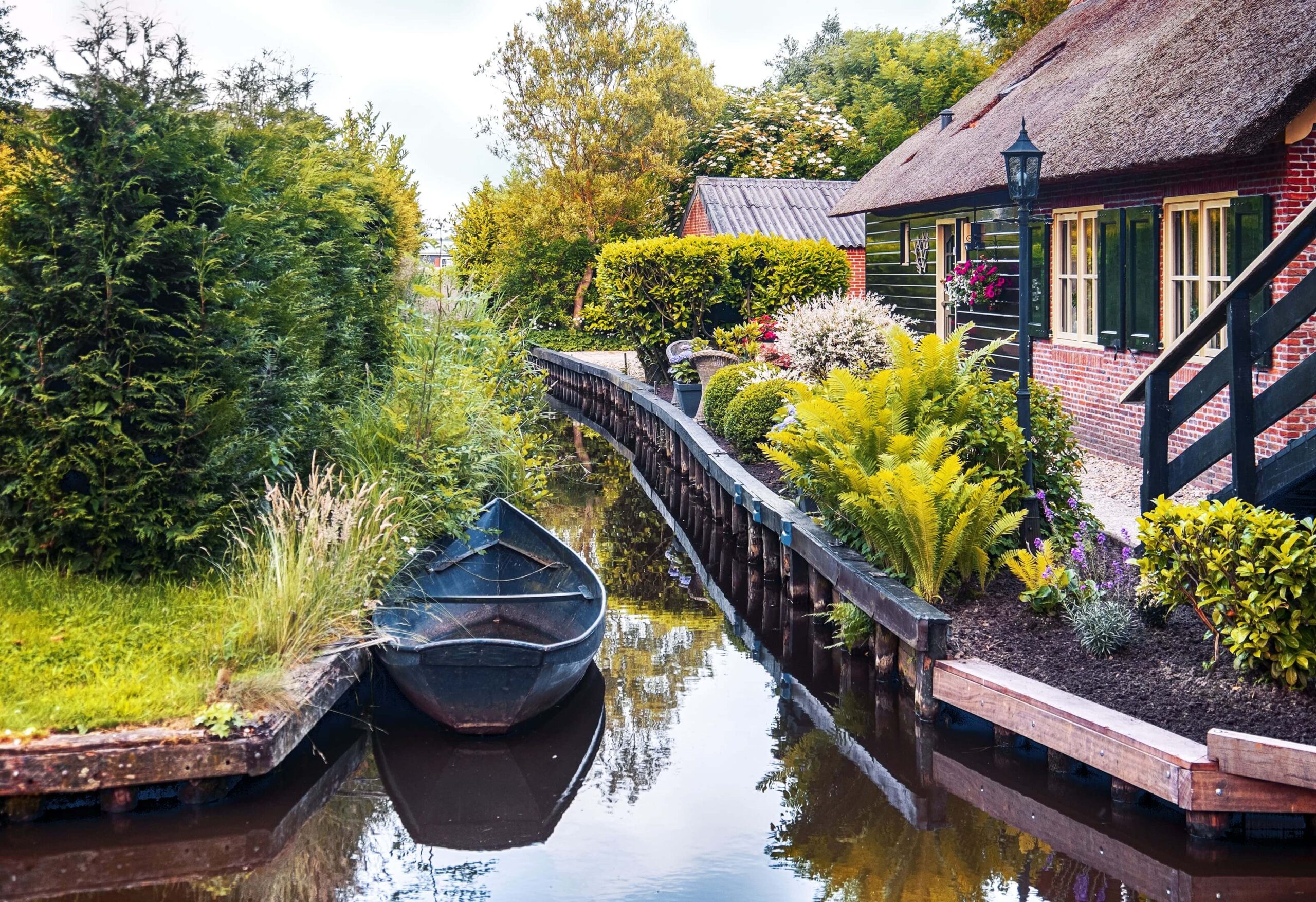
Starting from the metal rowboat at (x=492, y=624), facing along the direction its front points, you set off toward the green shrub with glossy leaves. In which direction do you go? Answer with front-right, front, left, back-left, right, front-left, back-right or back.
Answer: back-right

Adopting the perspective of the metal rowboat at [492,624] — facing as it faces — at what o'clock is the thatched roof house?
The thatched roof house is roughly at 2 o'clock from the metal rowboat.

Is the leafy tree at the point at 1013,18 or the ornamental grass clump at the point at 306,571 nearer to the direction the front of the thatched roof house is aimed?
the ornamental grass clump

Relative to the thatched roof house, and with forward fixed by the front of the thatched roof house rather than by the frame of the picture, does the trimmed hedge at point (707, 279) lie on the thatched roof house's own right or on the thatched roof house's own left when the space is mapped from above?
on the thatched roof house's own right

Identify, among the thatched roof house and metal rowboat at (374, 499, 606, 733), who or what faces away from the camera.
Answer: the metal rowboat

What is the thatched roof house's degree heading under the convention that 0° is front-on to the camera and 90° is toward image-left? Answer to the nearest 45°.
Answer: approximately 45°

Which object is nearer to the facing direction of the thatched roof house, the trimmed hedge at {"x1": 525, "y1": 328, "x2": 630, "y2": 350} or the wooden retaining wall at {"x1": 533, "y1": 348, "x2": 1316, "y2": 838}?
the wooden retaining wall

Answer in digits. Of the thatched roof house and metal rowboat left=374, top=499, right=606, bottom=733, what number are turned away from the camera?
1

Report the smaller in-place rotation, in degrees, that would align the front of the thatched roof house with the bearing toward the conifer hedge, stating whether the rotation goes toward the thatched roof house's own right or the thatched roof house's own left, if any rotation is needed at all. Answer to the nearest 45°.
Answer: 0° — it already faces it

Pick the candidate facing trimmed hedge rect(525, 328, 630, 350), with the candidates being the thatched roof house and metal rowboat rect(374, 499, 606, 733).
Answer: the metal rowboat

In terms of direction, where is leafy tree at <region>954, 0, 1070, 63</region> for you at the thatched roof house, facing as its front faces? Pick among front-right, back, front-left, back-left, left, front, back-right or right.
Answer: back-right

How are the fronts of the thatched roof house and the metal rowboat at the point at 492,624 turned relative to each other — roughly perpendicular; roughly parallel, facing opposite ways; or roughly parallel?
roughly perpendicular

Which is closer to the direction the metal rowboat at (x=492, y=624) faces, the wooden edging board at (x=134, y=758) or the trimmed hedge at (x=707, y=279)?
the trimmed hedge

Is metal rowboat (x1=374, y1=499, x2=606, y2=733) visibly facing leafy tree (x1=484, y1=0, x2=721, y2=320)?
yes

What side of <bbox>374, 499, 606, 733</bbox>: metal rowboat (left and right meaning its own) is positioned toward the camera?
back

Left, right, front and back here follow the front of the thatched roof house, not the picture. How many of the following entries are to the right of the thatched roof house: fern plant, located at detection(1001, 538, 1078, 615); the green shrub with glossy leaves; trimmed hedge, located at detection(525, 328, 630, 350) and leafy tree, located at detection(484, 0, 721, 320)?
2
